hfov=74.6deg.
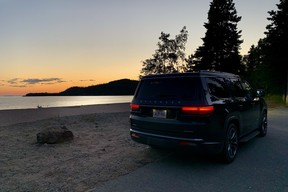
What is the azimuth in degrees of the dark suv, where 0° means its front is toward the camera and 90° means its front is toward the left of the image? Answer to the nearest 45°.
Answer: approximately 225°

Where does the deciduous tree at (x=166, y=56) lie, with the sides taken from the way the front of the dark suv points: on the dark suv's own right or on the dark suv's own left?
on the dark suv's own left

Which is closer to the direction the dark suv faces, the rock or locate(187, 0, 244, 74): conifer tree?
the conifer tree

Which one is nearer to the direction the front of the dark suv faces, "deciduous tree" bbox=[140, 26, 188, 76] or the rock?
the deciduous tree

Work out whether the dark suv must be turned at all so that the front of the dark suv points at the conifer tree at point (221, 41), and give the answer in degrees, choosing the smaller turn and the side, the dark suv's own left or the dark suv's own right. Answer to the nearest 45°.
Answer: approximately 45° to the dark suv's own left

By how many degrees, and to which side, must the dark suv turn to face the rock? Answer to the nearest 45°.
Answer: approximately 135° to its left

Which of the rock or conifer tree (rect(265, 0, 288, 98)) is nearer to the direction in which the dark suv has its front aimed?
the conifer tree
